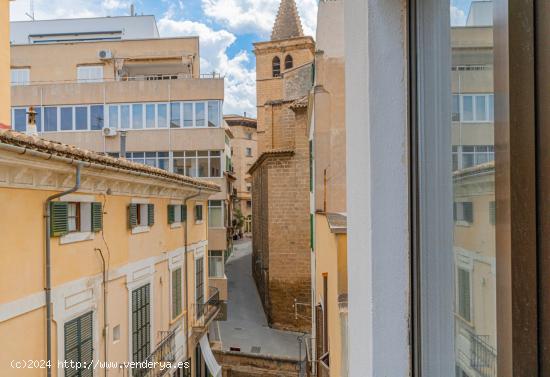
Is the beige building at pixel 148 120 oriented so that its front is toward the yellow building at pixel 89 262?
yes

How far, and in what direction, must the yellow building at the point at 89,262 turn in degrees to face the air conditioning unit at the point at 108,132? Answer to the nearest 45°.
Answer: approximately 135° to its left

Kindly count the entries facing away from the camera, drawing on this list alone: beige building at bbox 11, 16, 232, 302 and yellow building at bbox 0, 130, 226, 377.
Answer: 0

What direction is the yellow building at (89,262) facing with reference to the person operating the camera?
facing the viewer and to the right of the viewer

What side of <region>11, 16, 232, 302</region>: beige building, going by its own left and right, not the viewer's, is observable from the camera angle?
front

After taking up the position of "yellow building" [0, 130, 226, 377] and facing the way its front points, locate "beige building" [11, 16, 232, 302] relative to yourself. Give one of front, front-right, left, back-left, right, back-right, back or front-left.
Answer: back-left
